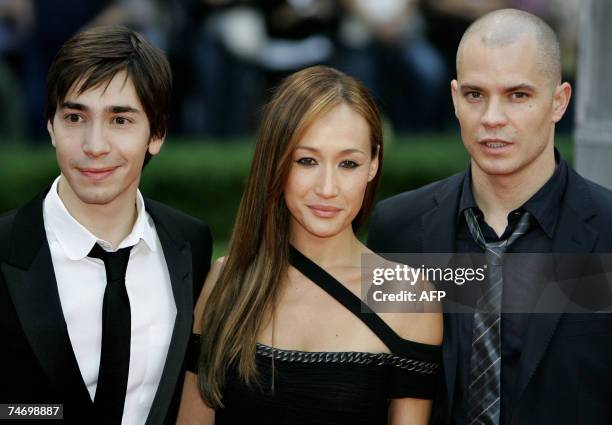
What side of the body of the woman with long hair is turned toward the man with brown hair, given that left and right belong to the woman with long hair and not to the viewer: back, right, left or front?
right

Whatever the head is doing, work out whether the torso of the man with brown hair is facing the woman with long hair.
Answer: no

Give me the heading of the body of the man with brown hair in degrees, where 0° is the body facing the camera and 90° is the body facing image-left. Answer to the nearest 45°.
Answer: approximately 0°

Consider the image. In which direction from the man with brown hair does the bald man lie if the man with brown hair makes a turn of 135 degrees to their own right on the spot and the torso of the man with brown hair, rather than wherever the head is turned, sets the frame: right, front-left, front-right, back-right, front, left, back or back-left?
back-right

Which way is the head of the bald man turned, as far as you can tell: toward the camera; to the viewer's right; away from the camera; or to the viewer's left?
toward the camera

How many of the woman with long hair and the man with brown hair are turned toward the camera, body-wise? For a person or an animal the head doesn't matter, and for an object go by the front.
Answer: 2

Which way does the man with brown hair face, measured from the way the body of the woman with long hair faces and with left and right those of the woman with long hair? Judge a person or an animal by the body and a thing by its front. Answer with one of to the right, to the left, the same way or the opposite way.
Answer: the same way

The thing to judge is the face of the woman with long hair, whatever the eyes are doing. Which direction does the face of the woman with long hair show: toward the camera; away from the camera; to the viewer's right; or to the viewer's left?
toward the camera

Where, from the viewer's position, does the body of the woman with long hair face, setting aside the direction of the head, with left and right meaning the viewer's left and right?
facing the viewer

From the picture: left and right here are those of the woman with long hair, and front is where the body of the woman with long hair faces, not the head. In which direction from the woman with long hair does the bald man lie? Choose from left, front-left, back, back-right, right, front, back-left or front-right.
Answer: left

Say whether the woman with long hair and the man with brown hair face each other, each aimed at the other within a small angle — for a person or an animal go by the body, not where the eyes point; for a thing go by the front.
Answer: no
